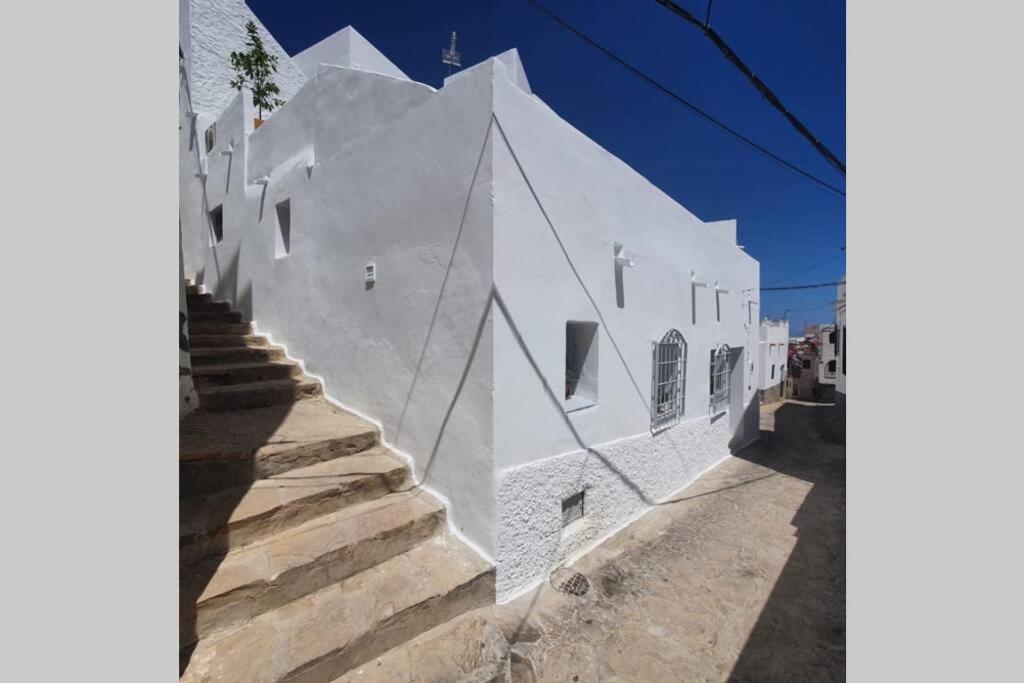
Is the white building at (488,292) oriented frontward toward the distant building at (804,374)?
no

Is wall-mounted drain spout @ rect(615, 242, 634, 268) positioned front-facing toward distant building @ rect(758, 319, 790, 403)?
no

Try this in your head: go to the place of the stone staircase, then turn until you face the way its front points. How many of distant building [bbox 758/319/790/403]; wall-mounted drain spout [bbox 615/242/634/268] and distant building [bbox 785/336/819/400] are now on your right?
0

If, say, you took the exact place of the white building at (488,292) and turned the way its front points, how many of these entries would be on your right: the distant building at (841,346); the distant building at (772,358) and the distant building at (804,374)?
0

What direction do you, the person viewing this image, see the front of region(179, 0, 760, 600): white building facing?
facing the viewer and to the right of the viewer

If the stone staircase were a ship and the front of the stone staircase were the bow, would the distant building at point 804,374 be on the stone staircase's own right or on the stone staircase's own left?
on the stone staircase's own left

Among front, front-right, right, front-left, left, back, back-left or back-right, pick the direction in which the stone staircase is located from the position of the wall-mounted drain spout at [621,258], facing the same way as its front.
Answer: right

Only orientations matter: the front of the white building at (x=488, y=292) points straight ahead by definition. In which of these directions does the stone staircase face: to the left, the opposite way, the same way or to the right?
the same way

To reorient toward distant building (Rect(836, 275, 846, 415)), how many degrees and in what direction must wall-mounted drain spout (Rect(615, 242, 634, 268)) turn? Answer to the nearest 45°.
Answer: approximately 90° to its left

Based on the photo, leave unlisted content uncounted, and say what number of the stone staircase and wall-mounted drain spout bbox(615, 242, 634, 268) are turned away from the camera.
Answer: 0

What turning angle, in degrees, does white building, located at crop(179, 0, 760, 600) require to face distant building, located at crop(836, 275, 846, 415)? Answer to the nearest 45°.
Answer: approximately 90° to its left
